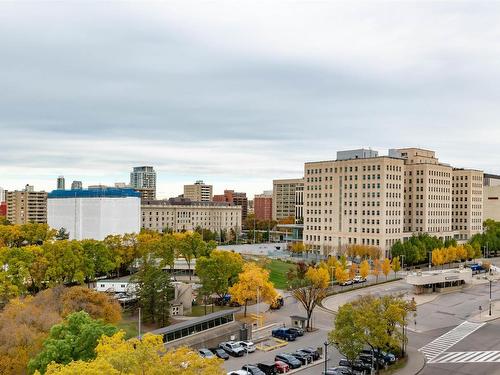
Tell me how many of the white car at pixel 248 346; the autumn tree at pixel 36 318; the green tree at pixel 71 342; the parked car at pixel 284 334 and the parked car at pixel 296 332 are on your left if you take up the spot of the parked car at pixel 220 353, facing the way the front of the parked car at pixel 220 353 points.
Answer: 3

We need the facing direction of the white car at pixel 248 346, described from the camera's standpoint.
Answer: facing the viewer and to the right of the viewer

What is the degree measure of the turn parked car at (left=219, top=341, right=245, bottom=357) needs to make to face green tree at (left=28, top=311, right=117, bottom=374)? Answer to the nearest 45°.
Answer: approximately 90° to its right

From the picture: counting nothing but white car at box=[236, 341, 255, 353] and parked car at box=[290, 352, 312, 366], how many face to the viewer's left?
0

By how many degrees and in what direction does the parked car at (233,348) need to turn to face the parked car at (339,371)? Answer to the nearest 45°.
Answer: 0° — it already faces it

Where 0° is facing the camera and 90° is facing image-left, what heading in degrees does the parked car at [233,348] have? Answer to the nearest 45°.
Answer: approximately 315°

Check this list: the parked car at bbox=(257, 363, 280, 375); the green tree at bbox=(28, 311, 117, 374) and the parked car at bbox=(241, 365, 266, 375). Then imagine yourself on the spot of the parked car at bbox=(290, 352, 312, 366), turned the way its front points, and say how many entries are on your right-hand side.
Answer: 3

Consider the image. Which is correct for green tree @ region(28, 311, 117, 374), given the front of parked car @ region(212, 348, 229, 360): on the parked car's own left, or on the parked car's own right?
on the parked car's own right

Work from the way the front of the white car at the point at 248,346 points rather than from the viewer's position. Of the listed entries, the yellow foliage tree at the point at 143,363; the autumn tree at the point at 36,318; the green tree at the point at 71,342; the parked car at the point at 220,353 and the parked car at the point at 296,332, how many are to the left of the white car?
1

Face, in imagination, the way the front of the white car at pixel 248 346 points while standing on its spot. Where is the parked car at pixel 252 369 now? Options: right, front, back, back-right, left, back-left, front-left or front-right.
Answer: front-right
